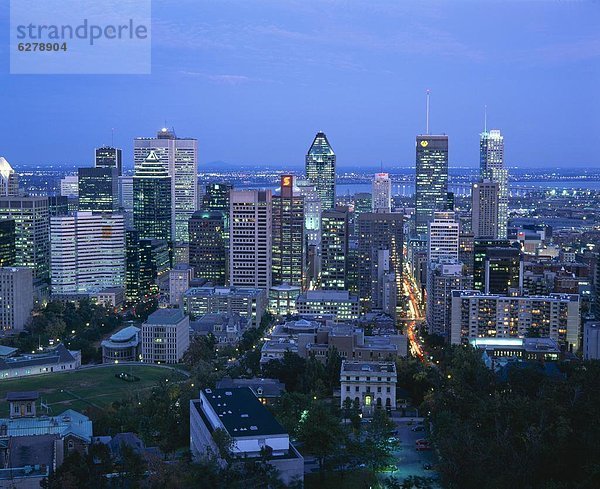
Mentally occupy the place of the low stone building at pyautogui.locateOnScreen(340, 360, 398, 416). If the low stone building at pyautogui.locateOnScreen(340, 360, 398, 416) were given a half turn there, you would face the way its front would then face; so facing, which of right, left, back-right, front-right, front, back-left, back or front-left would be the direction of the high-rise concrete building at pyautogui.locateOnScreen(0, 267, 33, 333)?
front-left

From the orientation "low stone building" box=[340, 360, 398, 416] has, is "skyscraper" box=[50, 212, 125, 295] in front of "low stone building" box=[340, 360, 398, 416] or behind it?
behind

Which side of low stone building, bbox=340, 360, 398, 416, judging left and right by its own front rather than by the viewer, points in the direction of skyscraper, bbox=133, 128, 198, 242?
back

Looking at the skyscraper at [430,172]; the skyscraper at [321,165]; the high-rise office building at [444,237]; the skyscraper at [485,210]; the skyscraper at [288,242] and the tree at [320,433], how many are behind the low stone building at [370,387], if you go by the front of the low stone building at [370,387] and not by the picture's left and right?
5

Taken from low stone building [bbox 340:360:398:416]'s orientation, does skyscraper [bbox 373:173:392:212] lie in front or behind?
behind

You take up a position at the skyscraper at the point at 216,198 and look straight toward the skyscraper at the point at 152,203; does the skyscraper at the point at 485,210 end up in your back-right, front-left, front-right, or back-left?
back-right

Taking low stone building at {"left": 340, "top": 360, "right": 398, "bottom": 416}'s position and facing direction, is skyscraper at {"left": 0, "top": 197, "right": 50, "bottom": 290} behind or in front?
behind

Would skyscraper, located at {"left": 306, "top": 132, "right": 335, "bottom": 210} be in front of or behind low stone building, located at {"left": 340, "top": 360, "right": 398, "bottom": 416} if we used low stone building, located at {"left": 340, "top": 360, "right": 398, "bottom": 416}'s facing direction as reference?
behind

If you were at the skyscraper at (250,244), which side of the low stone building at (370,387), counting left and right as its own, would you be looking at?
back

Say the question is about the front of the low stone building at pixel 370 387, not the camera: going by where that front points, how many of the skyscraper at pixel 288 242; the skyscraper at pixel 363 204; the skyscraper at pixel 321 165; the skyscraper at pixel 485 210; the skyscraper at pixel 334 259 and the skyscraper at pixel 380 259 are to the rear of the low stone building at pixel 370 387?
6

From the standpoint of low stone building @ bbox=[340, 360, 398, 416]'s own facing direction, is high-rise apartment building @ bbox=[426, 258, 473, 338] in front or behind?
behind

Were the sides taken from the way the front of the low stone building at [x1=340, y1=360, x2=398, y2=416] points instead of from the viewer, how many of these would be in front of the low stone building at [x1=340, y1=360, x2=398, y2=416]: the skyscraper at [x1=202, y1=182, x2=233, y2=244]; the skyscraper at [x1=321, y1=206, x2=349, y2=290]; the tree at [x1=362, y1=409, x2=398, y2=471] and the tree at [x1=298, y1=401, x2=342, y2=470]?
2

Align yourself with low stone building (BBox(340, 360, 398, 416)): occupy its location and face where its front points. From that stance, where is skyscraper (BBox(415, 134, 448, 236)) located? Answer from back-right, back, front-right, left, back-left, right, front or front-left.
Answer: back

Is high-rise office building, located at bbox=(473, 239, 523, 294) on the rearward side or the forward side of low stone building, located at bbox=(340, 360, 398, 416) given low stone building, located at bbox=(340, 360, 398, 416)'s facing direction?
on the rearward side

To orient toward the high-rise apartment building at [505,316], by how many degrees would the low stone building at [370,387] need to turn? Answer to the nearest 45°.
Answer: approximately 135° to its left
